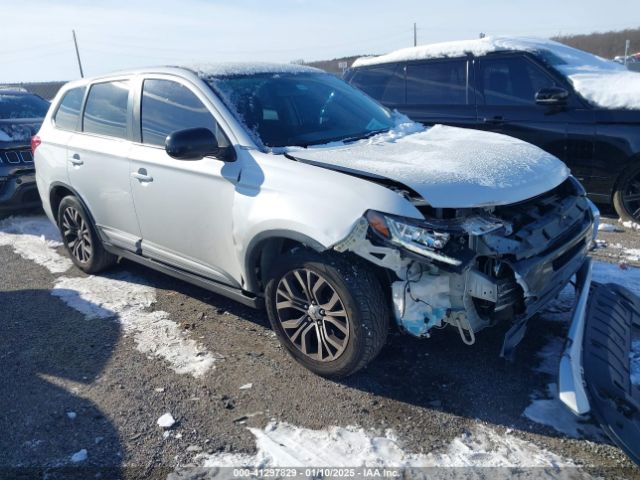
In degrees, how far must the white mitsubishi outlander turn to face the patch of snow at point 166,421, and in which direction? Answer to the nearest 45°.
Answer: approximately 90° to its right

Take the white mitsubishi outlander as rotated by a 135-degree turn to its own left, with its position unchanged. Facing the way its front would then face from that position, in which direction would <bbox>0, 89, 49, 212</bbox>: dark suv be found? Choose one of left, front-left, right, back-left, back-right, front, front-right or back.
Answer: front-left

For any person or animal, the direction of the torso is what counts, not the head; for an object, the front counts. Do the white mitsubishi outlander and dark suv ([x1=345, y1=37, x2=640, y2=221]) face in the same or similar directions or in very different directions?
same or similar directions

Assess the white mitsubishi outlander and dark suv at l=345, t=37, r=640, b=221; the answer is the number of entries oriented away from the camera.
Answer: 0

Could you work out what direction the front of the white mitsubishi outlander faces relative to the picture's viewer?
facing the viewer and to the right of the viewer

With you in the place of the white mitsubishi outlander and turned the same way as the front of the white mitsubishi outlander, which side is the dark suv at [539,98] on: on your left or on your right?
on your left

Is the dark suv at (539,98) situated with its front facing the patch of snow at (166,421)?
no

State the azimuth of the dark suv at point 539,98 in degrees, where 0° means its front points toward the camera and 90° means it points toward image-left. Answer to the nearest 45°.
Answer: approximately 315°

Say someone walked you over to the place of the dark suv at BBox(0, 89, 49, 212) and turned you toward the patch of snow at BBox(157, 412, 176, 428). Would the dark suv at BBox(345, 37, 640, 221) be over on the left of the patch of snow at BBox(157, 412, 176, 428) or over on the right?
left
